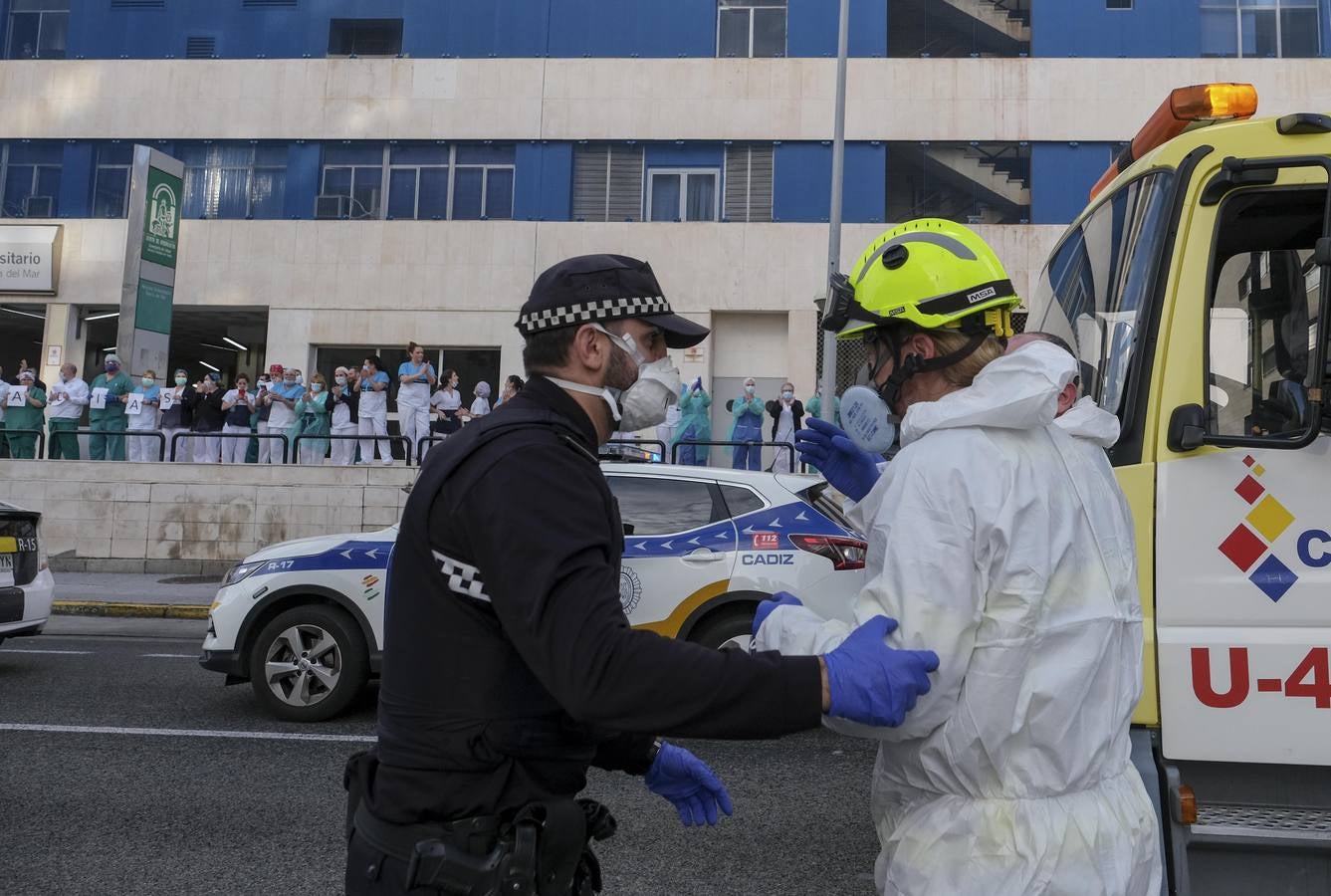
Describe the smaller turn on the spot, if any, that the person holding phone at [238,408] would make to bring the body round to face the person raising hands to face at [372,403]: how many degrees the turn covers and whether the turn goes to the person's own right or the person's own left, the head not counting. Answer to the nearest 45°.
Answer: approximately 45° to the person's own left

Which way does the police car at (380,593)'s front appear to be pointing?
to the viewer's left

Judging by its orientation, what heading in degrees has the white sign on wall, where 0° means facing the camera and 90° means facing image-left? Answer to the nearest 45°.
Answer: approximately 0°

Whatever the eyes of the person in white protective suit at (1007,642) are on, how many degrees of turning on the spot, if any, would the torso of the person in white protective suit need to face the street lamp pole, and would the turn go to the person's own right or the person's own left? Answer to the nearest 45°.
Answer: approximately 45° to the person's own right

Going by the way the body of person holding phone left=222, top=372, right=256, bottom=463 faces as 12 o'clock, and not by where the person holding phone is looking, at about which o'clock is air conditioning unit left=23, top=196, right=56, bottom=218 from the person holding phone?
The air conditioning unit is roughly at 5 o'clock from the person holding phone.

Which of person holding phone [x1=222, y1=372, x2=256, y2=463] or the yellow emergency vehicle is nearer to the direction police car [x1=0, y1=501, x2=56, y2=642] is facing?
the person holding phone

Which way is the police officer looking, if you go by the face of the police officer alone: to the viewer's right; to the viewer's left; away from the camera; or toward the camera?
to the viewer's right

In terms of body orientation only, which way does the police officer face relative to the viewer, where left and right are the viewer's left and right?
facing to the right of the viewer

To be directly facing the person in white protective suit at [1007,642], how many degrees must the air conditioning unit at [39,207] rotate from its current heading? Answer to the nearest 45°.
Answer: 0° — it already faces them

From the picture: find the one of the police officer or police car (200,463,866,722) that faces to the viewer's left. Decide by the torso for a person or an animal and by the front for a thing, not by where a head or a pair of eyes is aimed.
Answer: the police car
